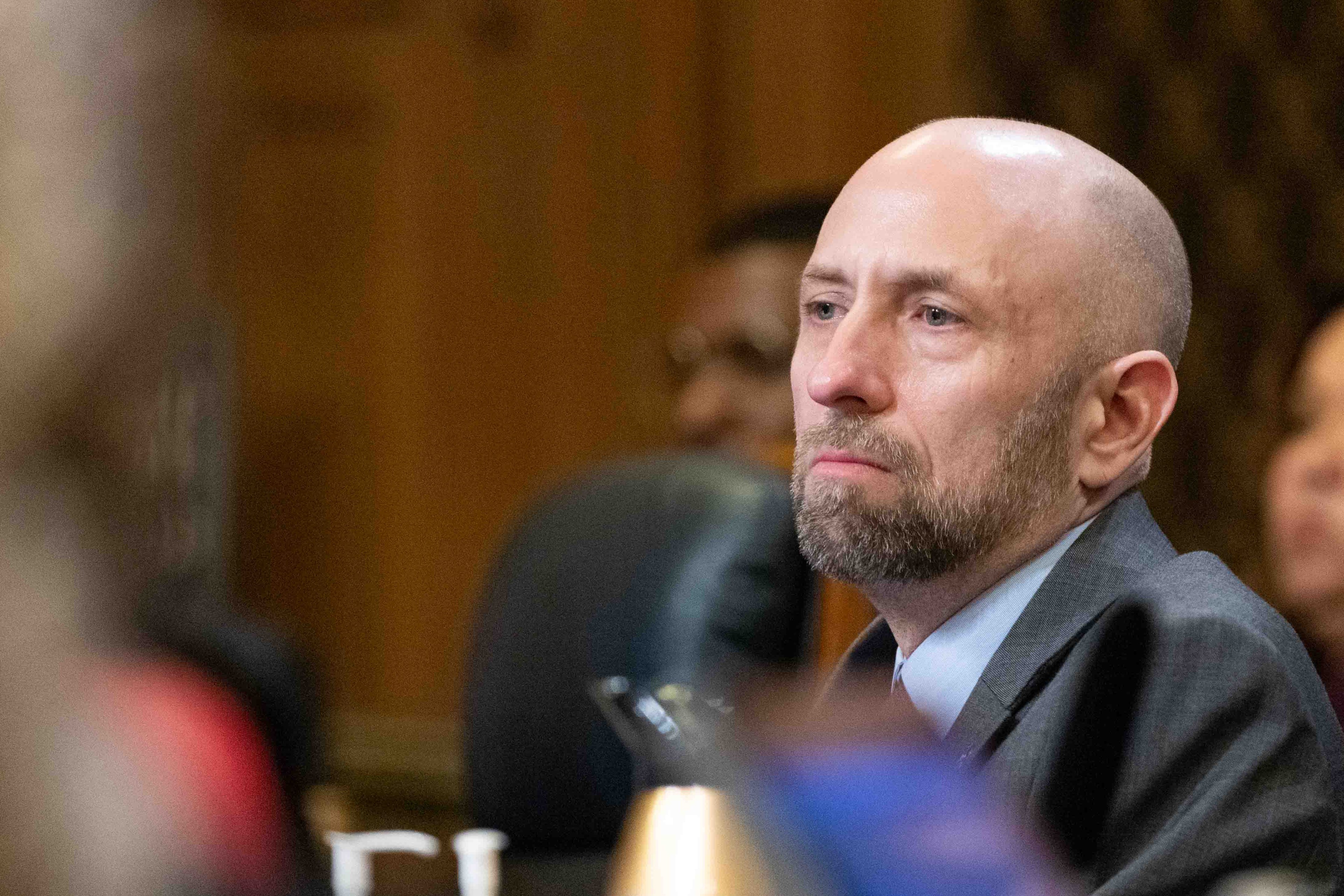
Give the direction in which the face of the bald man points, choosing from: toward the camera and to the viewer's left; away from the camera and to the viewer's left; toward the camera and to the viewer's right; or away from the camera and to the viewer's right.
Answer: toward the camera and to the viewer's left

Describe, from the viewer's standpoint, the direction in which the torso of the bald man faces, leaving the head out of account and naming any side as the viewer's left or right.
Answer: facing the viewer and to the left of the viewer

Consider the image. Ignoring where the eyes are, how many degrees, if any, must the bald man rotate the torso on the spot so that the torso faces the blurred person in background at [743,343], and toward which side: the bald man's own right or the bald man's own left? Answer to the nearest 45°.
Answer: approximately 135° to the bald man's own right
